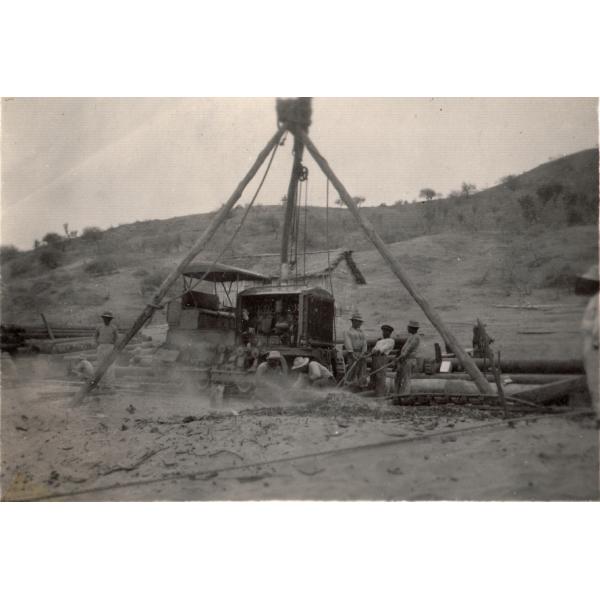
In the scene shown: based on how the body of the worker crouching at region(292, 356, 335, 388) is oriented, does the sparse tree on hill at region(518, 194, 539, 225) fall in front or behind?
behind

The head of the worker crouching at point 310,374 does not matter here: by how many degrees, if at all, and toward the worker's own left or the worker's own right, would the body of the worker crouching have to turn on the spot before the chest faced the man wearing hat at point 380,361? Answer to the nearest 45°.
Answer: approximately 135° to the worker's own left

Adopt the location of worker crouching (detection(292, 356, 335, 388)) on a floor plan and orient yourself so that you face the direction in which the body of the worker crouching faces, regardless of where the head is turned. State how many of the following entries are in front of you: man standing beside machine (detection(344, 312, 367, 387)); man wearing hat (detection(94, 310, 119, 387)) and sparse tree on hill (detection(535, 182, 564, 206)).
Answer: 1

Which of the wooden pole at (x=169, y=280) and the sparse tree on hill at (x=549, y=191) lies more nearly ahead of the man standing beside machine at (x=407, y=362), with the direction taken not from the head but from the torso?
the wooden pole

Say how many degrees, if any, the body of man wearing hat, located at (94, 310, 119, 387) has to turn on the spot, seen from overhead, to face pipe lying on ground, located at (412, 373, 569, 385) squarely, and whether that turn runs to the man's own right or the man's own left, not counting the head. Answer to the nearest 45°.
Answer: approximately 45° to the man's own left

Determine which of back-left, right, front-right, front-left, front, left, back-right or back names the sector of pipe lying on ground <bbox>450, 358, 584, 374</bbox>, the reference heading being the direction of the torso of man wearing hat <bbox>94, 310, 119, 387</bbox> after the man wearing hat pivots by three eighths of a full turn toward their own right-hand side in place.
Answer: back

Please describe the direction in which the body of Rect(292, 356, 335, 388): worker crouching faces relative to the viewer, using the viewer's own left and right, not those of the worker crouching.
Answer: facing to the left of the viewer

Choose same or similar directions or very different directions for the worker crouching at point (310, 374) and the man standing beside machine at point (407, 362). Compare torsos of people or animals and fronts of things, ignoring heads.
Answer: same or similar directions

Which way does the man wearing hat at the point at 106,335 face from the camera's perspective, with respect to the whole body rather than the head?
toward the camera

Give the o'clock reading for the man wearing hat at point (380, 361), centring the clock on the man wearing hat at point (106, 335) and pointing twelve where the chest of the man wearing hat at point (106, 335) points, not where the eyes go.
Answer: the man wearing hat at point (380, 361) is roughly at 10 o'clock from the man wearing hat at point (106, 335).
